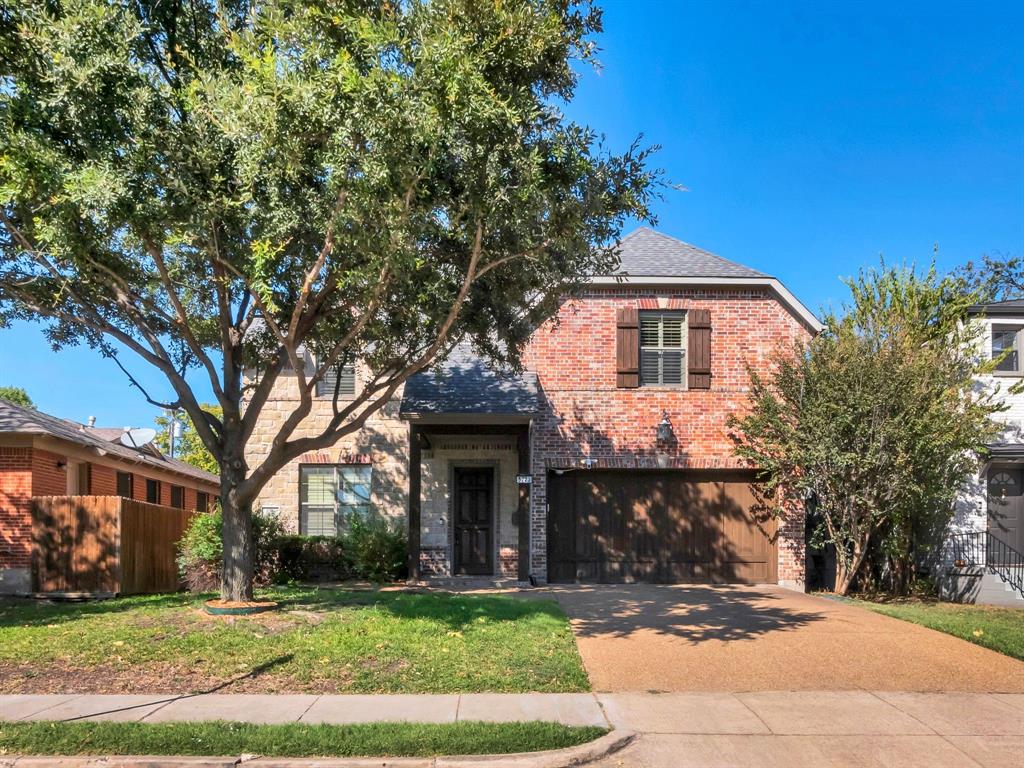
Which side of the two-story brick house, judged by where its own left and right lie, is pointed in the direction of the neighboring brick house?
right

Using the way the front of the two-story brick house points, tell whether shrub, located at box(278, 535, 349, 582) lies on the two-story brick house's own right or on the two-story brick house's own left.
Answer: on the two-story brick house's own right

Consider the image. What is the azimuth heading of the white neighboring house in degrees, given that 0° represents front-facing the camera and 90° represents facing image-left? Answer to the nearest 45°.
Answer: approximately 0°

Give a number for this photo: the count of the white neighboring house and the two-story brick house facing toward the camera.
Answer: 2

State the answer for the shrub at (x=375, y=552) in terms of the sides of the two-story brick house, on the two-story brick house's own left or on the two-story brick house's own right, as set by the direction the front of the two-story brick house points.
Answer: on the two-story brick house's own right
